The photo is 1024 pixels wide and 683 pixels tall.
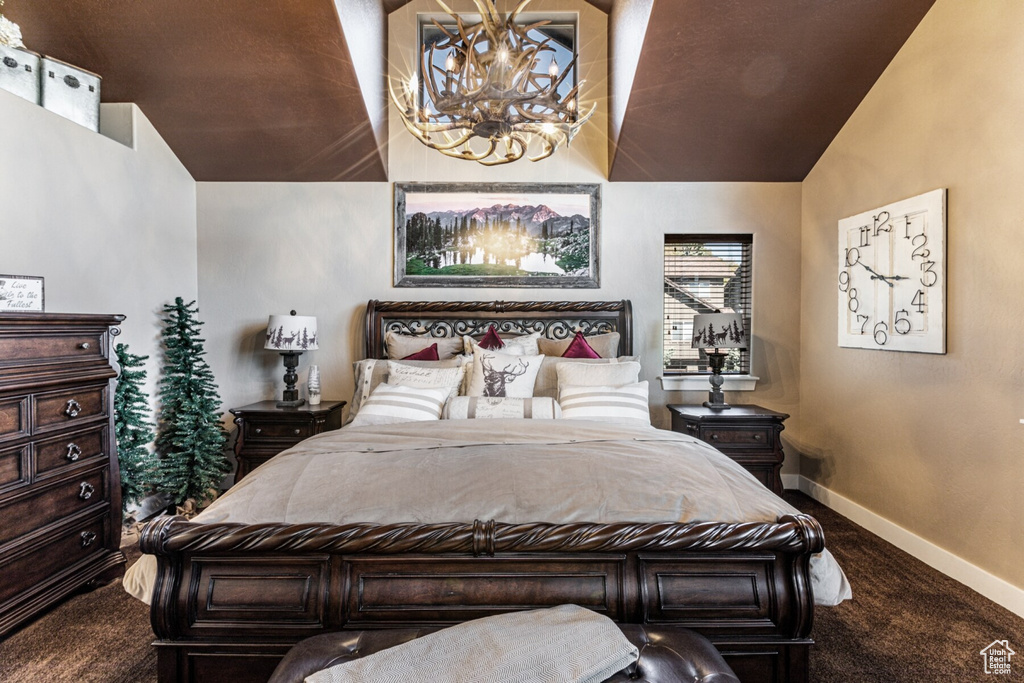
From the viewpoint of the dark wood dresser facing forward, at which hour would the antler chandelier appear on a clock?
The antler chandelier is roughly at 12 o'clock from the dark wood dresser.

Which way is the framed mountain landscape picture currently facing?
toward the camera

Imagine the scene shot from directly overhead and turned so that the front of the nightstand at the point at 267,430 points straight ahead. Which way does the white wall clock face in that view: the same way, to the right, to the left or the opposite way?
to the right

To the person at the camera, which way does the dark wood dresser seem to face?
facing the viewer and to the right of the viewer

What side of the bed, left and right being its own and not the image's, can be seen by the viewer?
front

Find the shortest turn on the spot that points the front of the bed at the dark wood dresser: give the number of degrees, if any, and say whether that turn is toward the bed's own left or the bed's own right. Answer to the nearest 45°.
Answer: approximately 90° to the bed's own right

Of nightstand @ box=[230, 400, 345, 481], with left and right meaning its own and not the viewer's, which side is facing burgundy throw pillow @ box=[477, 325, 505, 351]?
left

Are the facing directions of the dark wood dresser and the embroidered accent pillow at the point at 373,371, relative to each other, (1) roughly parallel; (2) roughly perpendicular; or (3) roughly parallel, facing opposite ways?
roughly perpendicular

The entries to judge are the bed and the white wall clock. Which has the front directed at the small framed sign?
the white wall clock

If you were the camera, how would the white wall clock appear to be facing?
facing the viewer and to the left of the viewer

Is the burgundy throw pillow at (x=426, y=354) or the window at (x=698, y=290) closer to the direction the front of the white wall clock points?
the burgundy throw pillow

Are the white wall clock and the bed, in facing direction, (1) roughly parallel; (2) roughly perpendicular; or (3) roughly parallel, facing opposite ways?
roughly perpendicular

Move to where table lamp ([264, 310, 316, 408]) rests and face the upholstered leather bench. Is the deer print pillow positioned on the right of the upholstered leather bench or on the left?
left

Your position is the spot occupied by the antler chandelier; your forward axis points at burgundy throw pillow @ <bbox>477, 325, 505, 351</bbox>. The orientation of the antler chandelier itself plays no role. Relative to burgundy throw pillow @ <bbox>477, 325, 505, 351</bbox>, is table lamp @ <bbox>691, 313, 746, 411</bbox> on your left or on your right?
right

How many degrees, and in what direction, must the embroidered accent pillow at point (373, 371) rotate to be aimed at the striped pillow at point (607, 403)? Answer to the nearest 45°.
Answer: approximately 45° to its left
